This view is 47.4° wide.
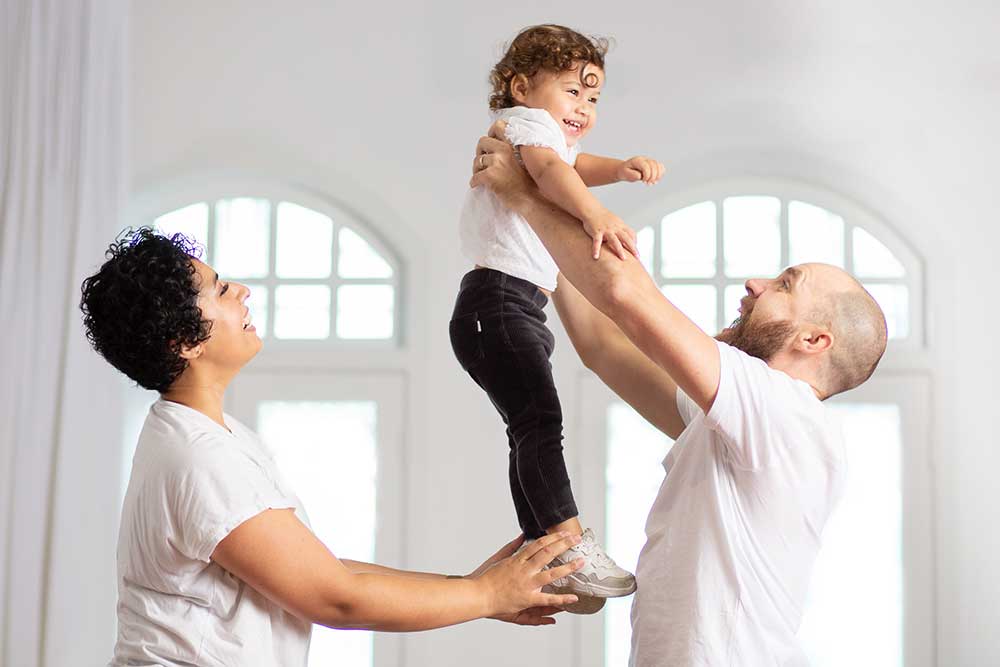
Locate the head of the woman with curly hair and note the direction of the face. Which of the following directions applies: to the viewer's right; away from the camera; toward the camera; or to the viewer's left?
to the viewer's right

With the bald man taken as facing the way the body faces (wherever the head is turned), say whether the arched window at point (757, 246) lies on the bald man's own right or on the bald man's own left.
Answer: on the bald man's own right

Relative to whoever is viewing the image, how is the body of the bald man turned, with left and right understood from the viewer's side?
facing to the left of the viewer

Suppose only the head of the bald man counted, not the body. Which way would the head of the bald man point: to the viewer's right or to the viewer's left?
to the viewer's left

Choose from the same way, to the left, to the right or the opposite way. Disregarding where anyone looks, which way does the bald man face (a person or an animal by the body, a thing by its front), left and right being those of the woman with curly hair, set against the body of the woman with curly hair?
the opposite way

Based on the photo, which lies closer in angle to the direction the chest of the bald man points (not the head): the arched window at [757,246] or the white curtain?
the white curtain

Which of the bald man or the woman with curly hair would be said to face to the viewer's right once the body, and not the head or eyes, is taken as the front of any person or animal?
the woman with curly hair

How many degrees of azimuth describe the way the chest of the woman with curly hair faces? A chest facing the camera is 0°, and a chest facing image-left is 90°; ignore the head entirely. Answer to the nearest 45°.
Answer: approximately 270°

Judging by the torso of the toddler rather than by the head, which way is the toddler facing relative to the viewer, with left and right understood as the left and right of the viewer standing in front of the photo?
facing to the right of the viewer

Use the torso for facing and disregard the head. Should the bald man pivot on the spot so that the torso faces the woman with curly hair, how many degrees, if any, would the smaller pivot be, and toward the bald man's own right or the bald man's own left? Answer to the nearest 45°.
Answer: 0° — they already face them

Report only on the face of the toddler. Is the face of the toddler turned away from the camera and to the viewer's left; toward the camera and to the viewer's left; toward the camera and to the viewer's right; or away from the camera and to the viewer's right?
toward the camera and to the viewer's right
